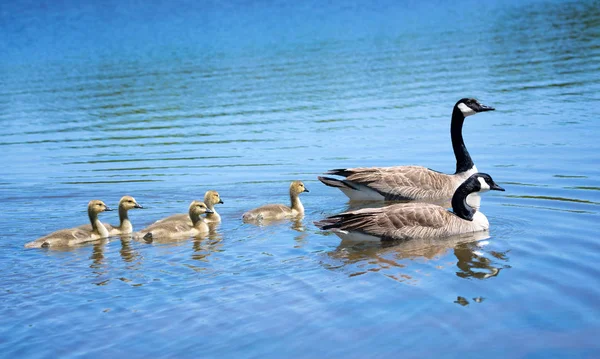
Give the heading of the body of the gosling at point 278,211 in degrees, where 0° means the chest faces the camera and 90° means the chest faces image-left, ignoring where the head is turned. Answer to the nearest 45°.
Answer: approximately 270°

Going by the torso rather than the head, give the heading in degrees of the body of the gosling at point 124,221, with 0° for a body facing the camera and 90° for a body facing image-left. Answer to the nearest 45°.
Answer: approximately 270°

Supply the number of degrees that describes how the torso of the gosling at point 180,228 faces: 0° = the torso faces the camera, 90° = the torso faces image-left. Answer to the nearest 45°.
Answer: approximately 270°

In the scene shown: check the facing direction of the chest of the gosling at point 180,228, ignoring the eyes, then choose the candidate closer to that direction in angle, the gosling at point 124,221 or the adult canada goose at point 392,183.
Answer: the adult canada goose

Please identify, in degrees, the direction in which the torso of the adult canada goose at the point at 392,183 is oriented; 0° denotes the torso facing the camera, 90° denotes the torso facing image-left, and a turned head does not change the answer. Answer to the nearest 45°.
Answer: approximately 270°

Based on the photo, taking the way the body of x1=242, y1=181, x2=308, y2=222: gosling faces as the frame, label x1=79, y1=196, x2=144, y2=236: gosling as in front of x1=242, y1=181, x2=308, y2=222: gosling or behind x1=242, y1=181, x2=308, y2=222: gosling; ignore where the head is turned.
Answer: behind

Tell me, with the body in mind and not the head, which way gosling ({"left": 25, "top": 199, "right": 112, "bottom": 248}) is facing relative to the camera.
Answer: to the viewer's right
